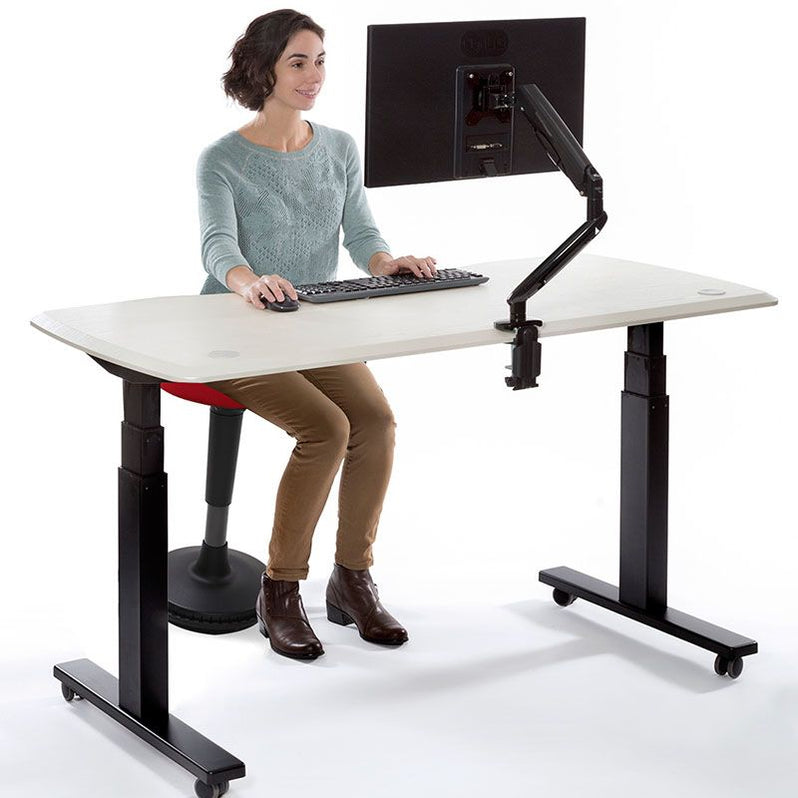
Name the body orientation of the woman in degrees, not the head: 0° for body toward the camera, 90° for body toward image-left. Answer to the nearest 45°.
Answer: approximately 315°

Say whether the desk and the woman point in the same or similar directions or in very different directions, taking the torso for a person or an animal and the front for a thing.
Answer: very different directions

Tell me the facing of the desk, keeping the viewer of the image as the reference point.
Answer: facing away from the viewer and to the left of the viewer

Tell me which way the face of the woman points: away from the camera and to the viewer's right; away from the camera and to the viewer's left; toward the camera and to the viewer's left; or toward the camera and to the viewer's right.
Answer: toward the camera and to the viewer's right

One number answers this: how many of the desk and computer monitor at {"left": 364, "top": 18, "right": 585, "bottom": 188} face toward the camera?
0

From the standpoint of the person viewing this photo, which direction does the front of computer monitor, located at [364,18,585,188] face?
facing away from the viewer and to the left of the viewer
